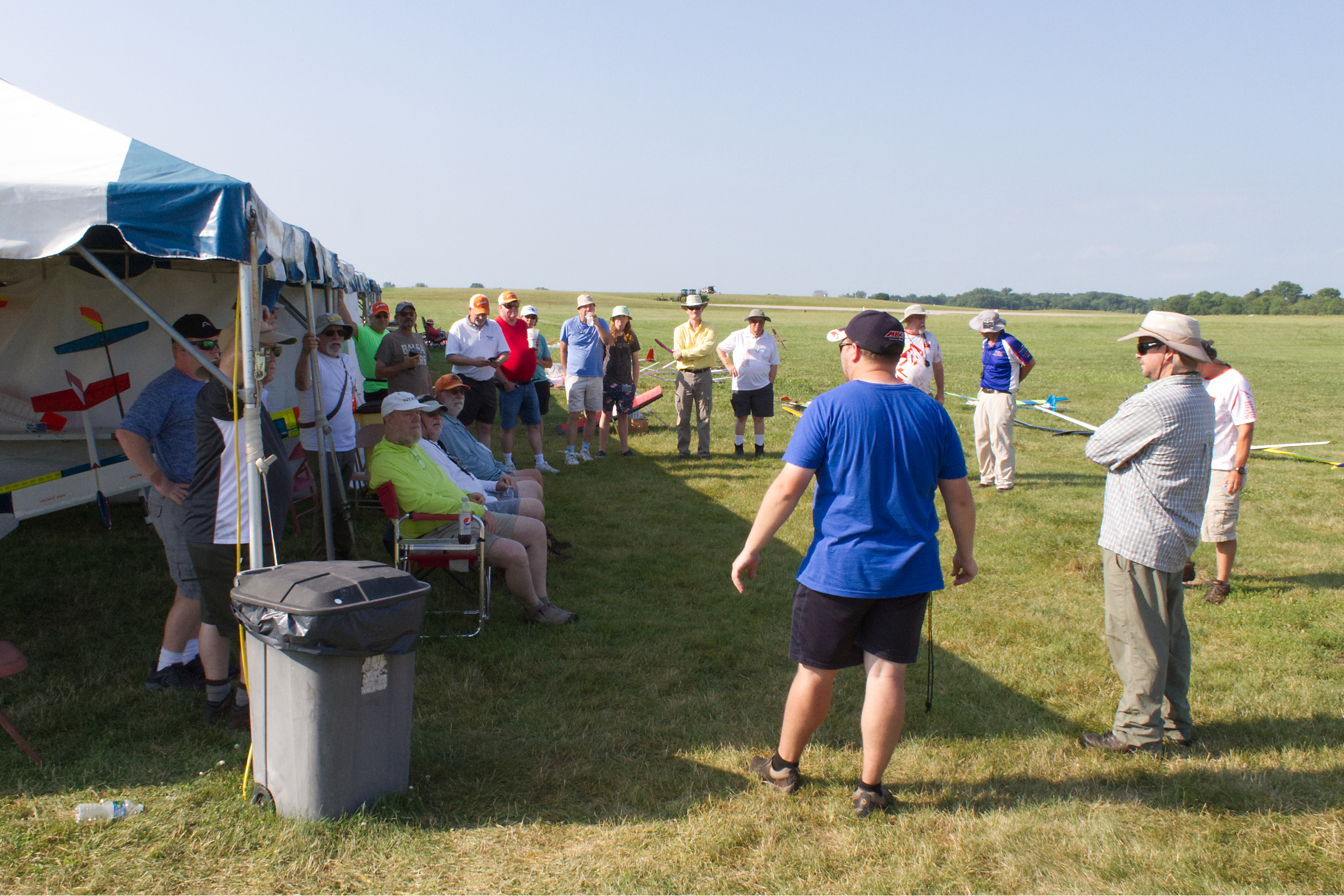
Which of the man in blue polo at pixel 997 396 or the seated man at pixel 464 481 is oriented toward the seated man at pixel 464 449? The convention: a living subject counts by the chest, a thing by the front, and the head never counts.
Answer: the man in blue polo

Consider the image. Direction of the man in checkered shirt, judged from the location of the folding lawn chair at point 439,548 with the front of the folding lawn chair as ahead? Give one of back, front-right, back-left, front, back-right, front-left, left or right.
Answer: front-right

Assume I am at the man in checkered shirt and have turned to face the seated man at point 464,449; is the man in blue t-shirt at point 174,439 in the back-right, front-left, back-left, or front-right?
front-left

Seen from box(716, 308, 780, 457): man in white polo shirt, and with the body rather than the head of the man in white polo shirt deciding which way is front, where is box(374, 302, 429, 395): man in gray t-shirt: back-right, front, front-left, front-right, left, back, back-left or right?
front-right

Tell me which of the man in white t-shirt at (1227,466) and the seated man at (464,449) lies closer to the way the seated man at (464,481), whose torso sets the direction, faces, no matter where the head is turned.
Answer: the man in white t-shirt

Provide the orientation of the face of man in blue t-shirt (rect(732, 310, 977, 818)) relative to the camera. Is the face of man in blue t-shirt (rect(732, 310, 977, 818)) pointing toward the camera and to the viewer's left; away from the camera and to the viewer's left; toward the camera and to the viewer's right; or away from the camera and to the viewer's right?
away from the camera and to the viewer's left

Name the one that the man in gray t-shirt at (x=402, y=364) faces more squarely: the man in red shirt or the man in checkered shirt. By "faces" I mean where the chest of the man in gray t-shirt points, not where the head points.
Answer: the man in checkered shirt

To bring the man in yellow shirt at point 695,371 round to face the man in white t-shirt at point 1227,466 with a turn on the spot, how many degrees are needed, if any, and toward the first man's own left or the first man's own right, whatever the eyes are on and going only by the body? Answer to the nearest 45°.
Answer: approximately 45° to the first man's own left

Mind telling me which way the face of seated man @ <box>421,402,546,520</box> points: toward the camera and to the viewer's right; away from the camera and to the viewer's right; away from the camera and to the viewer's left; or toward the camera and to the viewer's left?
toward the camera and to the viewer's right

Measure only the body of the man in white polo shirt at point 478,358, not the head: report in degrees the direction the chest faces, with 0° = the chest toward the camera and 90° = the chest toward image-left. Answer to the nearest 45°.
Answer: approximately 315°

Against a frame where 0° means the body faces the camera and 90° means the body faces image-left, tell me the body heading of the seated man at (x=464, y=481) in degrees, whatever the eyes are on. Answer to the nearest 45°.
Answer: approximately 270°

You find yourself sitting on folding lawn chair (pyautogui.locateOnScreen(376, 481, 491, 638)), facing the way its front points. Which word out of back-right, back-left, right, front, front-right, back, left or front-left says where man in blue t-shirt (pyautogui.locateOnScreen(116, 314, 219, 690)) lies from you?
back-right

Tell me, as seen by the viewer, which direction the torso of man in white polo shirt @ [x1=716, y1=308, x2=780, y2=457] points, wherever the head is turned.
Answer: toward the camera

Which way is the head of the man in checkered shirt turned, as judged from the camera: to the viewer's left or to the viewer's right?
to the viewer's left
